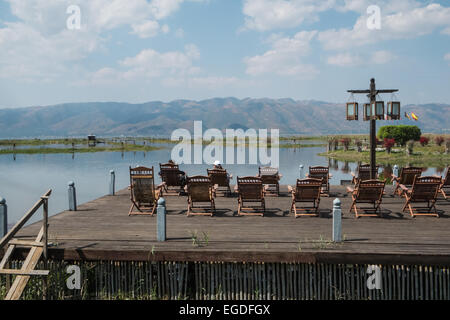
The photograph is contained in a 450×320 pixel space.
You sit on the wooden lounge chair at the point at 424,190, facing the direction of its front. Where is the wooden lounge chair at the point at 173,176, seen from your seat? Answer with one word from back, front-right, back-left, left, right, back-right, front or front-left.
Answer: front-left

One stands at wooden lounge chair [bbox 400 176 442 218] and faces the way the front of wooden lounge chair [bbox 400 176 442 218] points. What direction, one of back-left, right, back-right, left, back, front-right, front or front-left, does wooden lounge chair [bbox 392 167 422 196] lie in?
front-right

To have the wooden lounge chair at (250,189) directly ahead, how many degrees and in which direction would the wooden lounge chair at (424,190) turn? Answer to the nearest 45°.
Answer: approximately 45° to its left

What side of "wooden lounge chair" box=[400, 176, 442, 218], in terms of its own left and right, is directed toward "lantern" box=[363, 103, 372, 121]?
front

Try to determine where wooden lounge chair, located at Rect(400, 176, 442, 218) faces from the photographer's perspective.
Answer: facing away from the viewer and to the left of the viewer

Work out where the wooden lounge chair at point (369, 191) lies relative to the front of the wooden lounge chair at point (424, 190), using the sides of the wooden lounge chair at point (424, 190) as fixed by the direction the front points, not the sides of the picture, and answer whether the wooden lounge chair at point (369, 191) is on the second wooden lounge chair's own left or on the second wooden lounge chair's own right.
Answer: on the second wooden lounge chair's own left

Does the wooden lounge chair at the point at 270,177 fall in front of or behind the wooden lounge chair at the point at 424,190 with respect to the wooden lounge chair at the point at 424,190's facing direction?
in front

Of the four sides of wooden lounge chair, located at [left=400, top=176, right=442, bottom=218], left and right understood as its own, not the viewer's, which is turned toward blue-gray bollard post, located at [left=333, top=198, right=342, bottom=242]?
left

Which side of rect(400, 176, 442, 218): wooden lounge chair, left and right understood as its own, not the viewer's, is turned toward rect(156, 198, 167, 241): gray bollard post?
left
